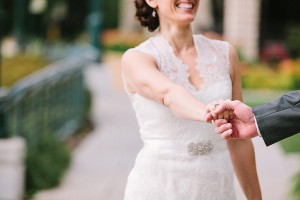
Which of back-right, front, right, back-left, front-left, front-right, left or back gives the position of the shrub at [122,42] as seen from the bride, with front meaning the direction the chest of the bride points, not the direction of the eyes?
back-left

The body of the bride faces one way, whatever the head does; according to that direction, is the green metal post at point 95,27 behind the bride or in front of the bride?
behind

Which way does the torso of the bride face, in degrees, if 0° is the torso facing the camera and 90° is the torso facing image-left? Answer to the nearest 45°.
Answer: approximately 315°

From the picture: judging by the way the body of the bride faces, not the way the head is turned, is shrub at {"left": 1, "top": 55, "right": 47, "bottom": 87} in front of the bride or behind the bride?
behind

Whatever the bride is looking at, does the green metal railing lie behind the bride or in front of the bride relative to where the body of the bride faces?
behind
